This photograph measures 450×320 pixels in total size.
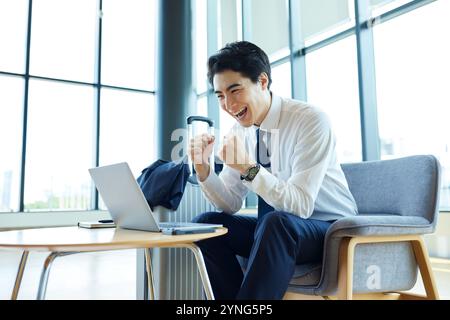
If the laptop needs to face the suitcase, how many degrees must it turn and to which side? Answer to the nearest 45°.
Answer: approximately 45° to its left

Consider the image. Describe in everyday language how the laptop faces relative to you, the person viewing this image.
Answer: facing away from the viewer and to the right of the viewer

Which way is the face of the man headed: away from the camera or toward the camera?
toward the camera

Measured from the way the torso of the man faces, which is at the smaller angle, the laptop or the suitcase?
the laptop

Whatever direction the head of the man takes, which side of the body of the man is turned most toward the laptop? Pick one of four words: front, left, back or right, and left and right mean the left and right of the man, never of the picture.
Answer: front

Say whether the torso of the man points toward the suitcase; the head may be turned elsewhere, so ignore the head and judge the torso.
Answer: no

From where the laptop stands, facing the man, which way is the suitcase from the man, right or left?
left

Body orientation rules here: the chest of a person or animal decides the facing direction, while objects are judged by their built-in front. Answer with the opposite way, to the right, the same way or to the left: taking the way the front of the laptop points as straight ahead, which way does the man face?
the opposite way

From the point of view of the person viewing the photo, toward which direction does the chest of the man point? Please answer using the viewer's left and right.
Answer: facing the viewer and to the left of the viewer
